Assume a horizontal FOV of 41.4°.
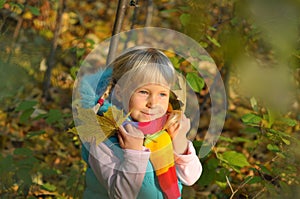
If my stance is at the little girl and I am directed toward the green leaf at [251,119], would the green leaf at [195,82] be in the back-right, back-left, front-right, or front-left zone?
front-left

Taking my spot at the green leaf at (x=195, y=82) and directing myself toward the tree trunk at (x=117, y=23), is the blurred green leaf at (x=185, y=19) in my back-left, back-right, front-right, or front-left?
front-right

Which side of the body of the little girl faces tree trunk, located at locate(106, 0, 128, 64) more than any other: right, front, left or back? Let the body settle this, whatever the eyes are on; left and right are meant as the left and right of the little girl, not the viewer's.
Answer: back

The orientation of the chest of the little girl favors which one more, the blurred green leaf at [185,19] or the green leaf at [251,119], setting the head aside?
the green leaf

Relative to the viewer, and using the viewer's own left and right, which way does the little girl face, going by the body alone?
facing the viewer and to the right of the viewer

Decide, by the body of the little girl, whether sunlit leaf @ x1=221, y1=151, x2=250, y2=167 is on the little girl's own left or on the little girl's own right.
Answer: on the little girl's own left

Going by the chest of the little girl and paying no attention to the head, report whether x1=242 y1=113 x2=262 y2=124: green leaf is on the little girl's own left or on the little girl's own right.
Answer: on the little girl's own left
